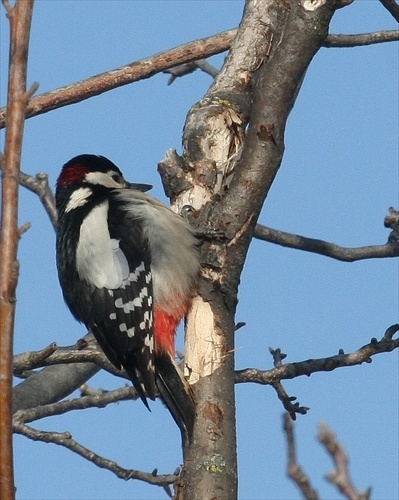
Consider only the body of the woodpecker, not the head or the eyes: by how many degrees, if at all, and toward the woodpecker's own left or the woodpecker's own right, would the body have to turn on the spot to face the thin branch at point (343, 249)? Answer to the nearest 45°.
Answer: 0° — it already faces it

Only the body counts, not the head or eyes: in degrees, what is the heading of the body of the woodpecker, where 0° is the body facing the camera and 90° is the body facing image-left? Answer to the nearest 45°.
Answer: approximately 270°

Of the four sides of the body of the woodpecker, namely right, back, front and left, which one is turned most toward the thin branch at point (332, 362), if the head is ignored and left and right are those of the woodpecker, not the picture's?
front
